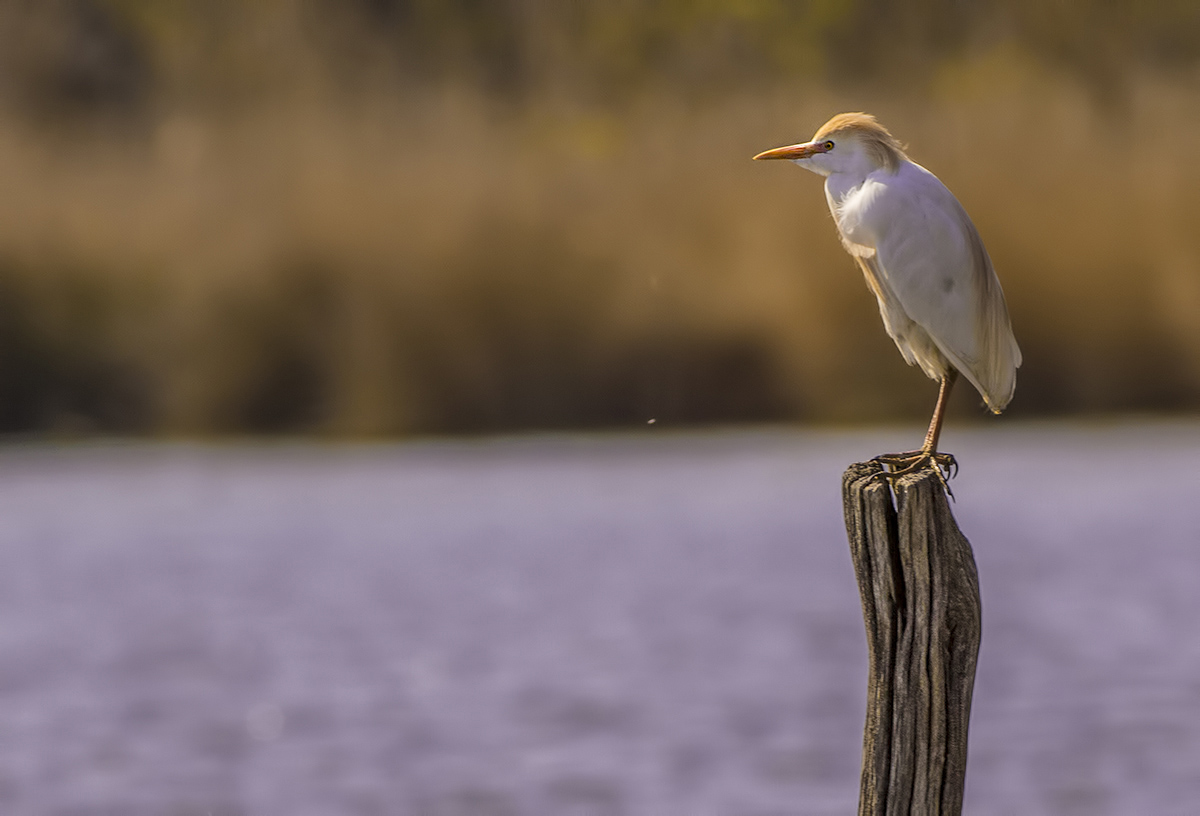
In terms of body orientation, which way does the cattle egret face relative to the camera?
to the viewer's left
